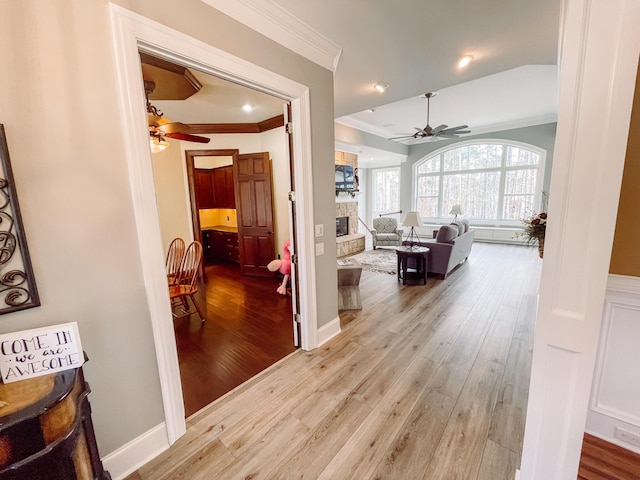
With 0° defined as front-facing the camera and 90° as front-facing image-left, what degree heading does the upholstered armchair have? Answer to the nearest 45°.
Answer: approximately 0°

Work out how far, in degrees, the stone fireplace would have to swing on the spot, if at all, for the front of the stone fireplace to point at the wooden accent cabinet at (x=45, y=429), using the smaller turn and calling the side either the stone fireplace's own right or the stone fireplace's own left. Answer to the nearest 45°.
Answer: approximately 45° to the stone fireplace's own right

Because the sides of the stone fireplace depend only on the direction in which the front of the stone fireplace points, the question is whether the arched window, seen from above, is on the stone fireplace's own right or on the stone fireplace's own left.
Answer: on the stone fireplace's own left

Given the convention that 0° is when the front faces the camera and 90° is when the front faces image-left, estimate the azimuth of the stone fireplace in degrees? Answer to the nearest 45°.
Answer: approximately 315°

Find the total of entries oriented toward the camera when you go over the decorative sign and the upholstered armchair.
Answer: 2

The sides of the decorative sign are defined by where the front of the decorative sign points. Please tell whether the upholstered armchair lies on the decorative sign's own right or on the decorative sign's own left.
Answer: on the decorative sign's own left

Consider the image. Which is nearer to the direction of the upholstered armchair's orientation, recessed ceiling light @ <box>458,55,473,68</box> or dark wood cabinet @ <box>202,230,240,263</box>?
the recessed ceiling light

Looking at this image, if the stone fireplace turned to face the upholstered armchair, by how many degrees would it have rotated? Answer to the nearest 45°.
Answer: approximately 90° to its left

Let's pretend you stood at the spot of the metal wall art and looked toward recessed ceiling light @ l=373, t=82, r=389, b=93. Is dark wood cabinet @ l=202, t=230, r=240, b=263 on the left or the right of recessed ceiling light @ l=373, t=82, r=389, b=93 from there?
left

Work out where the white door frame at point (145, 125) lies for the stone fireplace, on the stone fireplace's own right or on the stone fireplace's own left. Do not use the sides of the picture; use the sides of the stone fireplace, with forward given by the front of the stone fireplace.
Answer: on the stone fireplace's own right

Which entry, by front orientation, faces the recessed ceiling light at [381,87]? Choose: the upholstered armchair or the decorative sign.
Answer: the upholstered armchair
